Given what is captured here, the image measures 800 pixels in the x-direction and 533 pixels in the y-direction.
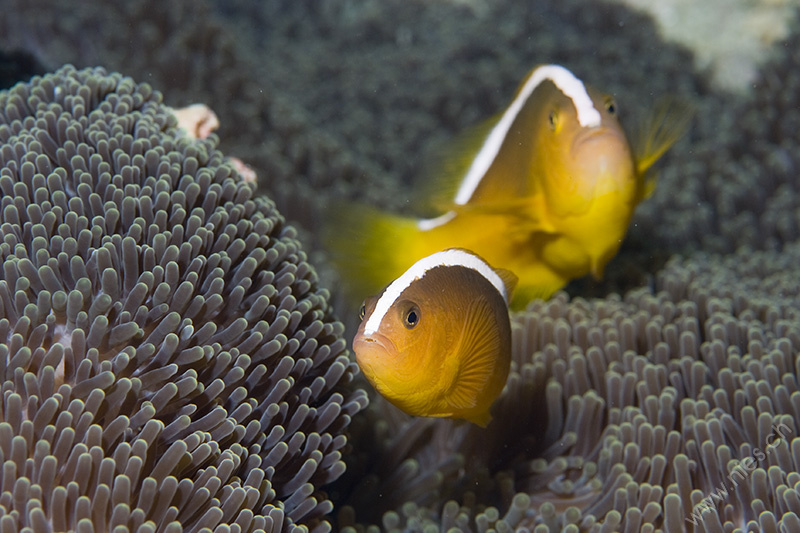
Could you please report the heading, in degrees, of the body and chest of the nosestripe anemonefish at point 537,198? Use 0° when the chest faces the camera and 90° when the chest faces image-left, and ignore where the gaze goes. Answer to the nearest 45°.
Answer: approximately 315°

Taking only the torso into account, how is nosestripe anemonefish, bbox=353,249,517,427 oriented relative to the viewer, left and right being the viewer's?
facing the viewer and to the left of the viewer

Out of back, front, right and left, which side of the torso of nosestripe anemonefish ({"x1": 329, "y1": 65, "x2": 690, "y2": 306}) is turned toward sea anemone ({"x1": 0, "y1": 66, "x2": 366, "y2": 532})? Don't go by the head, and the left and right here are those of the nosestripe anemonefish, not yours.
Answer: right

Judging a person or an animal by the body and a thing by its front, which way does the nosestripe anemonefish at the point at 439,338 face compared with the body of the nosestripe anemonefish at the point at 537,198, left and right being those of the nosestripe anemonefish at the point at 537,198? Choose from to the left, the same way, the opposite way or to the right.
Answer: to the right

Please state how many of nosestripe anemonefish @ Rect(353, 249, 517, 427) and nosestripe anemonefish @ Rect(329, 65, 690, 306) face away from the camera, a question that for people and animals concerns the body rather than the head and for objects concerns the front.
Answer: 0
